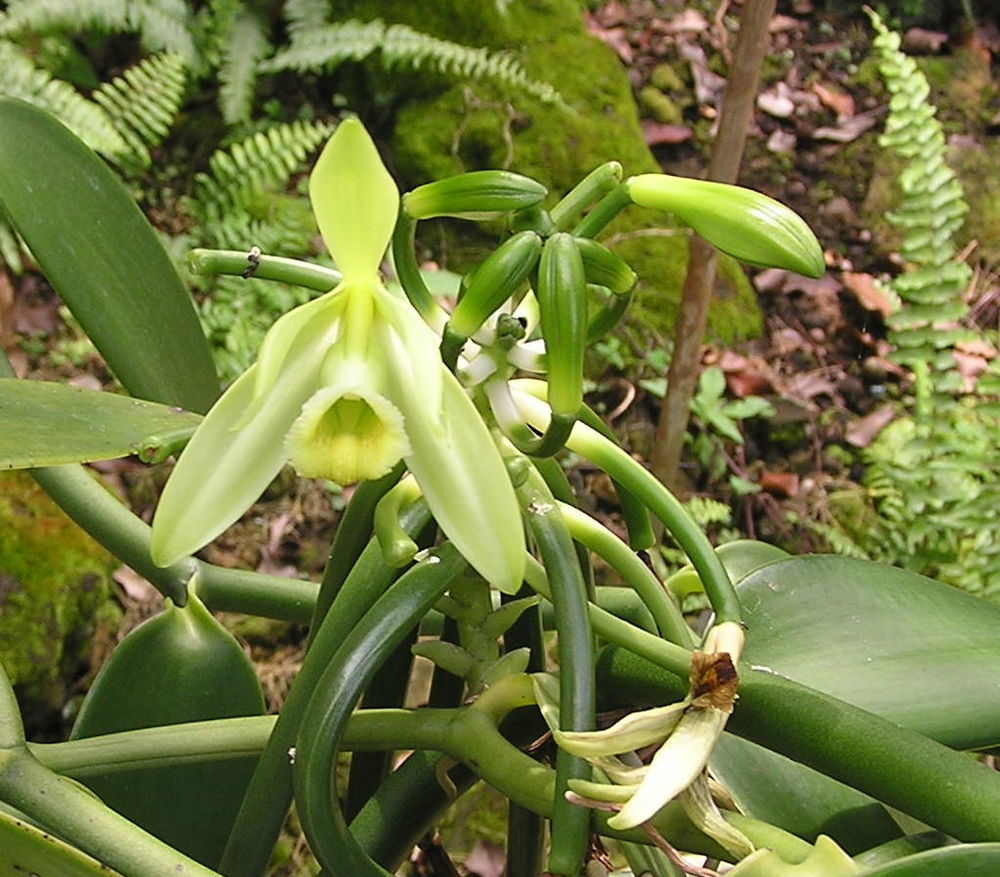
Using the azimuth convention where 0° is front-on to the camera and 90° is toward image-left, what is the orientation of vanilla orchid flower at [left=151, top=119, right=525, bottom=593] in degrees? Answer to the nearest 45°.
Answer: approximately 0°

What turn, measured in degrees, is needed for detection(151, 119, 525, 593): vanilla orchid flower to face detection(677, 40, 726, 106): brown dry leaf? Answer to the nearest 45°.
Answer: approximately 180°

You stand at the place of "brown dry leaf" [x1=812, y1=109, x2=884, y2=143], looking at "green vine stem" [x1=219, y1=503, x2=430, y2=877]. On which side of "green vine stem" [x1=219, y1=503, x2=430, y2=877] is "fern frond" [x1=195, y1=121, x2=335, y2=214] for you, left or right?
right

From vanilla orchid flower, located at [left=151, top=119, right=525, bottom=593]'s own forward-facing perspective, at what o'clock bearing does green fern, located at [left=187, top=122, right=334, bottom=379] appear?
The green fern is roughly at 6 o'clock from the vanilla orchid flower.

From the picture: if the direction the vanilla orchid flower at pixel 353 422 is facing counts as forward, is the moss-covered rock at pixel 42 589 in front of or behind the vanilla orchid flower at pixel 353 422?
behind

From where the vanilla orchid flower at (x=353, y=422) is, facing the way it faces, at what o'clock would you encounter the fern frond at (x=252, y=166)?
The fern frond is roughly at 6 o'clock from the vanilla orchid flower.

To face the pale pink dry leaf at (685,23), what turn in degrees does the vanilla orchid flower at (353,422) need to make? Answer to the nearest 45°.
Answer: approximately 180°
